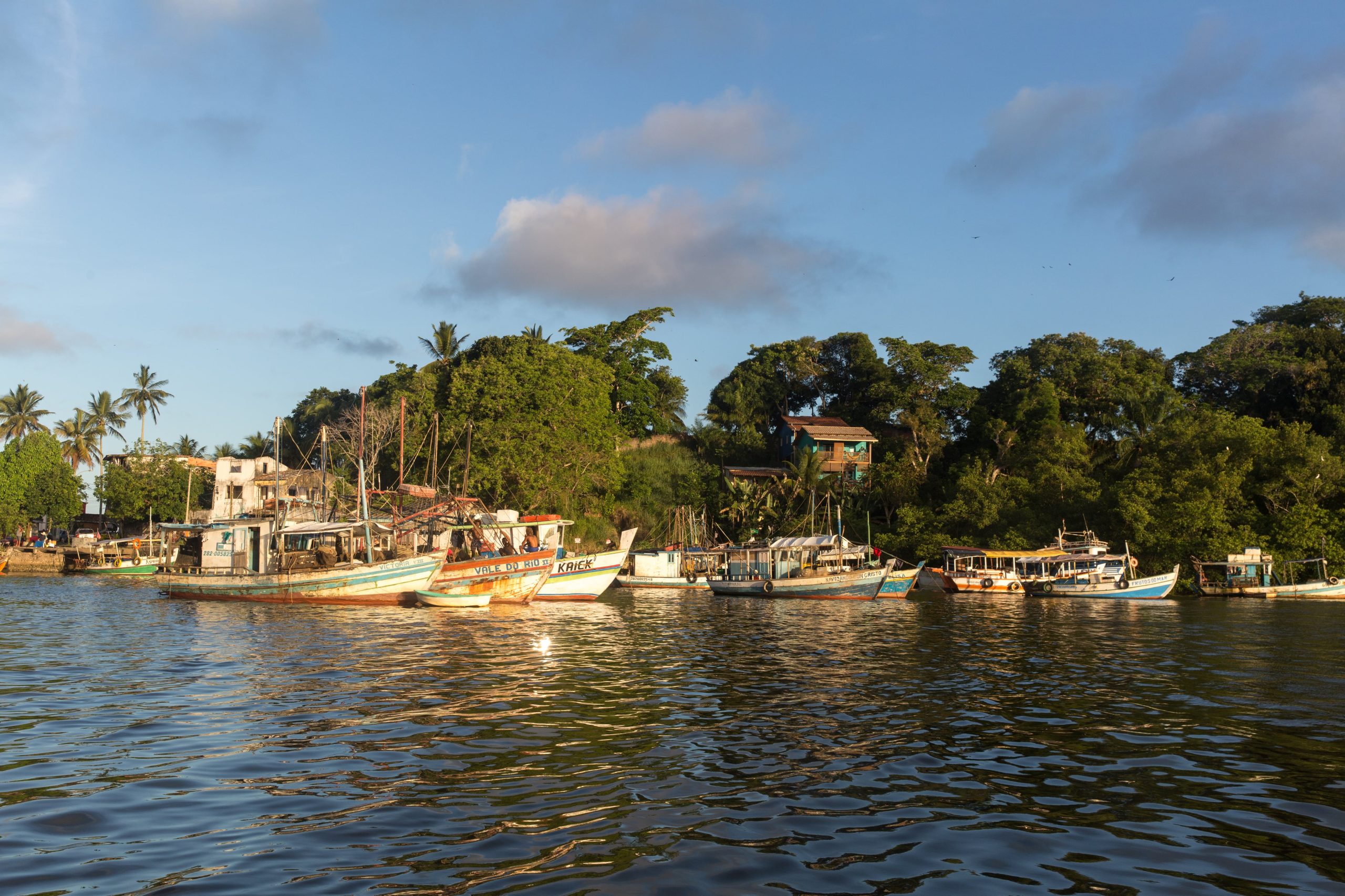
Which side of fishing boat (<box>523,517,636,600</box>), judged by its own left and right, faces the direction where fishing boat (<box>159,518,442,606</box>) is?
back

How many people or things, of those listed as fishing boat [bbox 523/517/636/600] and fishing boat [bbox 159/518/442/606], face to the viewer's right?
2

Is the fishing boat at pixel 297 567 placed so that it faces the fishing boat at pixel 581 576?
yes

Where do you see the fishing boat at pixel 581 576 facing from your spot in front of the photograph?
facing to the right of the viewer

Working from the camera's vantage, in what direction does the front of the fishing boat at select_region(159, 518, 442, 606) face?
facing to the right of the viewer
